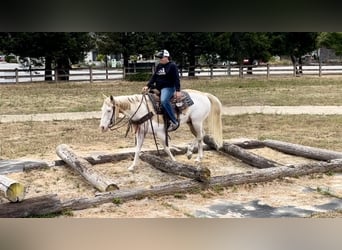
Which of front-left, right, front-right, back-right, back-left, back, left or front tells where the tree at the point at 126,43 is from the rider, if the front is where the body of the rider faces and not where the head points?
back-right

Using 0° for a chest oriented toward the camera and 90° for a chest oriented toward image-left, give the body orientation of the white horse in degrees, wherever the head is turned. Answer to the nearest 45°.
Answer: approximately 90°

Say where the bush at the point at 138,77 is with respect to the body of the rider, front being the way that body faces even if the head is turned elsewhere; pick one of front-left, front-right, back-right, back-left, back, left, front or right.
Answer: back-right

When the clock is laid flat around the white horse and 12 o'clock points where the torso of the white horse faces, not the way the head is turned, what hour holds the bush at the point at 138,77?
The bush is roughly at 3 o'clock from the white horse.

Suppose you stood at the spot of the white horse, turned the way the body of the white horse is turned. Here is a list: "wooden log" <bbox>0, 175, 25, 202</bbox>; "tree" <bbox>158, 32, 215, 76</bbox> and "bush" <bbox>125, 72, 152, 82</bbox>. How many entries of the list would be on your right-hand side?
2

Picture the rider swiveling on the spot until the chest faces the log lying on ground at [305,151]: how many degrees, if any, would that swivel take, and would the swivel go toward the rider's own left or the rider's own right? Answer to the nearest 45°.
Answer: approximately 180°

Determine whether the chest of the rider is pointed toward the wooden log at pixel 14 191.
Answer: yes

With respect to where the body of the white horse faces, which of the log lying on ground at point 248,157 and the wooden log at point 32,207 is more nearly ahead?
the wooden log

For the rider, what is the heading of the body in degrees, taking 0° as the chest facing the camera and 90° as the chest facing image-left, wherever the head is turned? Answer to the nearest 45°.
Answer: approximately 45°
